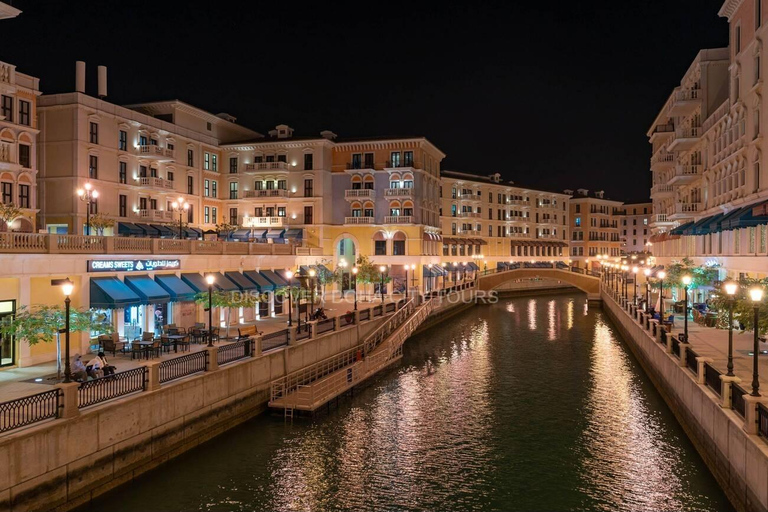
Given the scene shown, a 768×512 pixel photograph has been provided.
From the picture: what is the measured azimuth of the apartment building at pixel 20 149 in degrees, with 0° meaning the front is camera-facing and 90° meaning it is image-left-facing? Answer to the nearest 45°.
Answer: approximately 315°

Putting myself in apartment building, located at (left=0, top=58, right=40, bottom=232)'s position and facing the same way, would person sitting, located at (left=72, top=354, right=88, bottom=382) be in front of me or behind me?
in front

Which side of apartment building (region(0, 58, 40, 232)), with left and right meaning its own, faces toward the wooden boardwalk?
front

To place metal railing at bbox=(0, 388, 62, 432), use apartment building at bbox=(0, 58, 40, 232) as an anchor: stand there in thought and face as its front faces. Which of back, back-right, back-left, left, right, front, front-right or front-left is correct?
front-right

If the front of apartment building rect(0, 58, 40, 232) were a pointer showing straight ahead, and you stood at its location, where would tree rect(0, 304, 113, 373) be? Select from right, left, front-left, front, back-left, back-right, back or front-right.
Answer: front-right

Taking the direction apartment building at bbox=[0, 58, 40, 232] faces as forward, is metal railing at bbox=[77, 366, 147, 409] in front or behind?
in front

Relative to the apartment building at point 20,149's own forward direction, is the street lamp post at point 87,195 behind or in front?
in front
